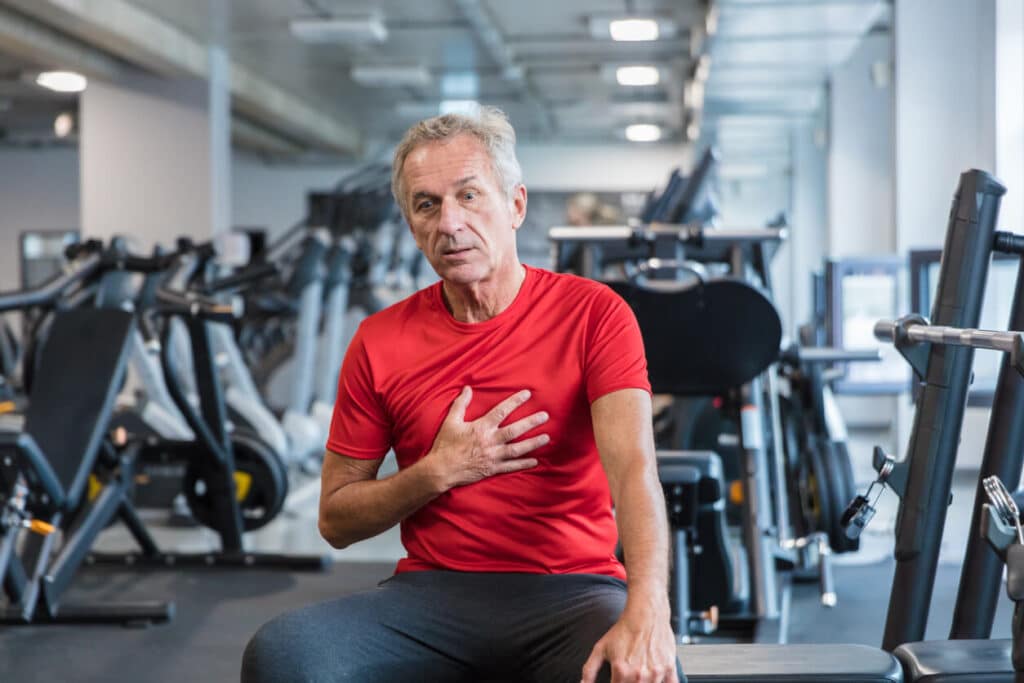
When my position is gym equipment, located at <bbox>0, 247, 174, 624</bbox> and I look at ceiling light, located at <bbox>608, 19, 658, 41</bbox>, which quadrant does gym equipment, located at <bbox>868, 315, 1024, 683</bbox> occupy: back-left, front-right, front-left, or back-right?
back-right

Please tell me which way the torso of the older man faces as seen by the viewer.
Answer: toward the camera

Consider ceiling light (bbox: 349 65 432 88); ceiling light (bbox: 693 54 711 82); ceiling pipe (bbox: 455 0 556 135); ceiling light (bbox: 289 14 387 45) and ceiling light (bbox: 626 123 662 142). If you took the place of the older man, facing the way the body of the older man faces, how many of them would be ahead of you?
0

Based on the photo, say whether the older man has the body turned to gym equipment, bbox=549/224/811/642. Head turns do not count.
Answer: no

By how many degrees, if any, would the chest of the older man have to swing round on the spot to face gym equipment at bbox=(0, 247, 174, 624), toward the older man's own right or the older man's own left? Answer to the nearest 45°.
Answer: approximately 135° to the older man's own right

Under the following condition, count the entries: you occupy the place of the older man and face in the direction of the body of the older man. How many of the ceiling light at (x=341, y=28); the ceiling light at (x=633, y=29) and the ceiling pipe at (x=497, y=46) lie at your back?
3

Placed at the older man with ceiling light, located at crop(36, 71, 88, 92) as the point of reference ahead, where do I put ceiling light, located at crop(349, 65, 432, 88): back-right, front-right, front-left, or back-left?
front-right

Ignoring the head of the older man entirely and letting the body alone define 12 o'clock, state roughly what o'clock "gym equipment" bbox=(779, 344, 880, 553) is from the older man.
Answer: The gym equipment is roughly at 7 o'clock from the older man.

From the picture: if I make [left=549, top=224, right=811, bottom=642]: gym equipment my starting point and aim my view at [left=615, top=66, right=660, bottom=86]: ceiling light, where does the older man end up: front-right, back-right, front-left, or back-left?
back-left

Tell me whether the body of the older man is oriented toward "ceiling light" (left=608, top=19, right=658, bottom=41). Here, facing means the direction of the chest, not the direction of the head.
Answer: no

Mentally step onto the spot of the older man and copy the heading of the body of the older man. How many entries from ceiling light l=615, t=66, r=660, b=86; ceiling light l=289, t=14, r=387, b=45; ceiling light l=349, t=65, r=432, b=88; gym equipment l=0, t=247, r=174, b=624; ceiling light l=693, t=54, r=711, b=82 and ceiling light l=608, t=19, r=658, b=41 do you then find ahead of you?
0

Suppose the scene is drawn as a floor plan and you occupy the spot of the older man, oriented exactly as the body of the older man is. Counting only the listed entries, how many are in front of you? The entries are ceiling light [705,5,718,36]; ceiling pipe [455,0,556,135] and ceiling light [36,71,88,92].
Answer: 0

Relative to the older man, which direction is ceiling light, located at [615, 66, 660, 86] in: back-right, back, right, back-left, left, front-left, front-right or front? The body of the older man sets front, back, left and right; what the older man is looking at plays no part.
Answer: back

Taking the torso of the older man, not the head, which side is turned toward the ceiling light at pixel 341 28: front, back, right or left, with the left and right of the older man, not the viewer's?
back

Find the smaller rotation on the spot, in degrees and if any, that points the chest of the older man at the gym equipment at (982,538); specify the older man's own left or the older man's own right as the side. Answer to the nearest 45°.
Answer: approximately 90° to the older man's own left

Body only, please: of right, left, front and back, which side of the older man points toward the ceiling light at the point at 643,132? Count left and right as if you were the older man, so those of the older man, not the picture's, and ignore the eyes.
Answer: back

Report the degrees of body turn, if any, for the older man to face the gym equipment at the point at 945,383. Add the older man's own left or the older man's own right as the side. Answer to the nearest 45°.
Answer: approximately 90° to the older man's own left

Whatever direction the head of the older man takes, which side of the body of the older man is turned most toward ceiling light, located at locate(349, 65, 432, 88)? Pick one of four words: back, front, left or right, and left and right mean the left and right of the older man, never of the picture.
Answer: back
